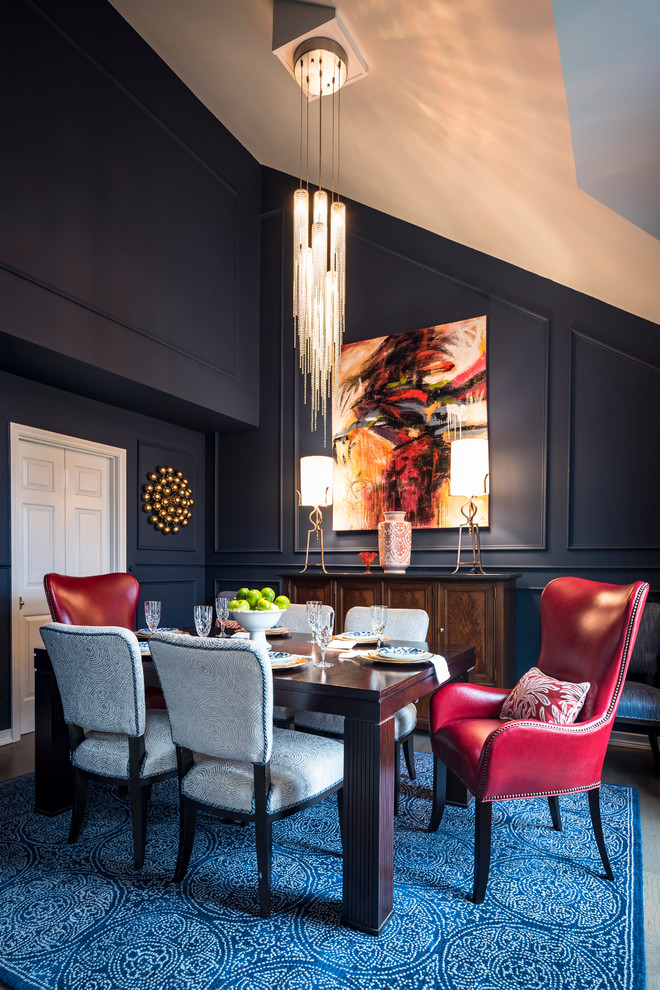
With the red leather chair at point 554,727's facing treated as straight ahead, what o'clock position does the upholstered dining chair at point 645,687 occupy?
The upholstered dining chair is roughly at 5 o'clock from the red leather chair.

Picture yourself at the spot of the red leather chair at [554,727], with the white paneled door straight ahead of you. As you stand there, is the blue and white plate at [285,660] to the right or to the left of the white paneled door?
left

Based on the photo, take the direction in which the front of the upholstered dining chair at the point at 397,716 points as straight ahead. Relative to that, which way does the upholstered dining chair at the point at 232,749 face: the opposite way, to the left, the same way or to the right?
the opposite way

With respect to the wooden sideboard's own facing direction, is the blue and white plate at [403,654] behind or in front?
in front

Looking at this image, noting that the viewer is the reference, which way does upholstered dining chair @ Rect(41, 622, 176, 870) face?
facing away from the viewer and to the right of the viewer

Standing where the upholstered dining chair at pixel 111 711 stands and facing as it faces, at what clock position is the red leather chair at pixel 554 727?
The red leather chair is roughly at 2 o'clock from the upholstered dining chair.

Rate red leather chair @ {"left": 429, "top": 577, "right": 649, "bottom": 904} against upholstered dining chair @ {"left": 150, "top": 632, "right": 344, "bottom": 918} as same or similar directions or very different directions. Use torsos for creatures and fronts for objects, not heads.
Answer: very different directions

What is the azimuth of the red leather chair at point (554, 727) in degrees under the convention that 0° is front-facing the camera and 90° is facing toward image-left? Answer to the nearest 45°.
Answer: approximately 45°

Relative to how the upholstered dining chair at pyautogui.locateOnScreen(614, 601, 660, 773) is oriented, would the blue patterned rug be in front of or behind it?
in front

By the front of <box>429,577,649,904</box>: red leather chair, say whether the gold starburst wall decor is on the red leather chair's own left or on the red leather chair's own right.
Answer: on the red leather chair's own right

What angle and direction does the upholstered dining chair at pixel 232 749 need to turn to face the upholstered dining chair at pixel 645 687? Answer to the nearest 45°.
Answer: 0° — it already faces it

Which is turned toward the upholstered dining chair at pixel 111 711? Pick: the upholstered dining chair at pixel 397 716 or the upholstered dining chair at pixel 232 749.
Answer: the upholstered dining chair at pixel 397 716

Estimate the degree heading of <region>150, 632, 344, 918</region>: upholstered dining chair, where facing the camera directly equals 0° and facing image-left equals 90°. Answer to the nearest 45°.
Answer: approximately 225°

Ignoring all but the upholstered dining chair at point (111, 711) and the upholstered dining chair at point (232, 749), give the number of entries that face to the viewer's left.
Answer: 0

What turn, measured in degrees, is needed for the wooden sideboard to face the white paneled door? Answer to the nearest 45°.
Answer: approximately 45° to its right
